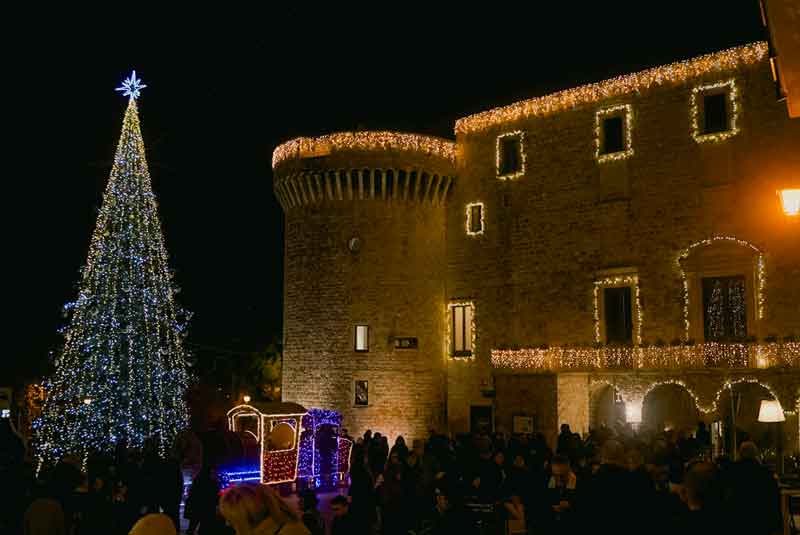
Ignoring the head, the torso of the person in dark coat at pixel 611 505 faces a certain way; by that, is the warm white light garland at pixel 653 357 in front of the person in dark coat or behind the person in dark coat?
in front

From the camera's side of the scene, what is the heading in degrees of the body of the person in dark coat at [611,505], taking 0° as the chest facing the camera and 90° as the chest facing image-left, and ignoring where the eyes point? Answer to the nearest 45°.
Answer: approximately 180°

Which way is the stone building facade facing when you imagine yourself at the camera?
facing the viewer and to the left of the viewer

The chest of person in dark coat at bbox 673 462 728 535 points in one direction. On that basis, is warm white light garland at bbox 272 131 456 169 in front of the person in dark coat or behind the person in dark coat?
in front

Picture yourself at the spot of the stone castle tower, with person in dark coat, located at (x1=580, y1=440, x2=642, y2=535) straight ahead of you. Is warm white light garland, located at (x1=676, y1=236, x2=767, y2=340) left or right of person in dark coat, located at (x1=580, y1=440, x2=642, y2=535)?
left

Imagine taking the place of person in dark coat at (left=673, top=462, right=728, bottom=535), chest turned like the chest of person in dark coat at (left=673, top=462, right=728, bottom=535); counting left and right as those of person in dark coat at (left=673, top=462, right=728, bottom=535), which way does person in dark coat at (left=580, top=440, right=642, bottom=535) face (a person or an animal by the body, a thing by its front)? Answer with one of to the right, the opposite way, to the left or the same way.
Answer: the same way

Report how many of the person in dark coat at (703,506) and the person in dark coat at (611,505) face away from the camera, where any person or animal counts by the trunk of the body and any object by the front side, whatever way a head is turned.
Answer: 2

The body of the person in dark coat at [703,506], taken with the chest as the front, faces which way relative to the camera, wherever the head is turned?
away from the camera

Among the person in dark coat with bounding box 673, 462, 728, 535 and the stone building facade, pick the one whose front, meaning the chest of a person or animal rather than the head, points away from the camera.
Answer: the person in dark coat

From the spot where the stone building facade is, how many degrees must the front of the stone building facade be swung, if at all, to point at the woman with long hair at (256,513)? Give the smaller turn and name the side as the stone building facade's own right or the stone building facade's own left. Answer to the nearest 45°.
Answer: approximately 45° to the stone building facade's own left

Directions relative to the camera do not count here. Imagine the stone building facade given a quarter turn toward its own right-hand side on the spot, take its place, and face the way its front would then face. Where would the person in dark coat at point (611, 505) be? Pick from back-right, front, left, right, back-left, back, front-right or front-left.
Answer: back-left
